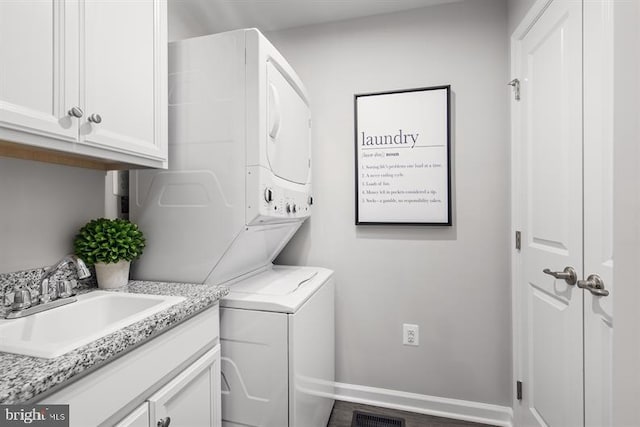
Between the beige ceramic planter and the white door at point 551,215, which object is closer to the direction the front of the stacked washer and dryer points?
the white door

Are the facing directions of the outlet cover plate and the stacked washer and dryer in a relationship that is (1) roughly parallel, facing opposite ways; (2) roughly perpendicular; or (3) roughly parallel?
roughly perpendicular

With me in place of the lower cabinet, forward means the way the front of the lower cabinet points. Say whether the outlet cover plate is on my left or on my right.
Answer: on my left

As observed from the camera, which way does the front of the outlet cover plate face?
facing the viewer

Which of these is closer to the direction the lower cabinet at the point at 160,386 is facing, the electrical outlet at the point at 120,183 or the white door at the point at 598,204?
the white door

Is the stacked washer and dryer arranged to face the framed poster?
no

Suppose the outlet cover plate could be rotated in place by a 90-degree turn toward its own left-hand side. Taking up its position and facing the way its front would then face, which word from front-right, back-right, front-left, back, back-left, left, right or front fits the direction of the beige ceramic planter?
back-right

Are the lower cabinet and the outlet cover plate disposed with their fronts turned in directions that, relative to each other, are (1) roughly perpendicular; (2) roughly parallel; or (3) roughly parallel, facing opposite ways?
roughly perpendicular

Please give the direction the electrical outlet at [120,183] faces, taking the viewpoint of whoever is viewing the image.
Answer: facing the viewer and to the right of the viewer

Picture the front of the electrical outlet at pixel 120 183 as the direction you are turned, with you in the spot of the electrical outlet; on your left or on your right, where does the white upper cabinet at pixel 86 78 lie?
on your right

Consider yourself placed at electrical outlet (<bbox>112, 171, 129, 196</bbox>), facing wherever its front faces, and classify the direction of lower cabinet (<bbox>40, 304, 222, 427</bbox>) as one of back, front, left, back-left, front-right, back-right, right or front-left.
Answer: front-right
